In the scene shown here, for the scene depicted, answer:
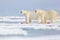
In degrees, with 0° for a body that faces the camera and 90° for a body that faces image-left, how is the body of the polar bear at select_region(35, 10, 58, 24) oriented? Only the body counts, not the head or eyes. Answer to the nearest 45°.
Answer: approximately 90°
